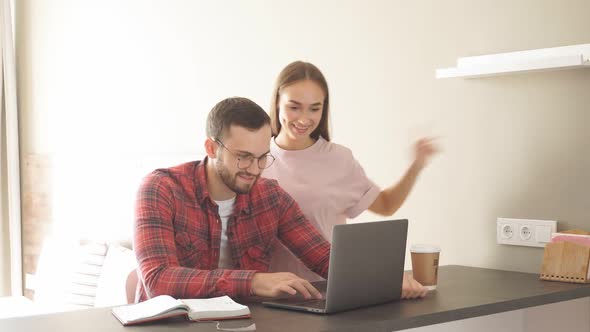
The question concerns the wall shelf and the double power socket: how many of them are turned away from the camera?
0

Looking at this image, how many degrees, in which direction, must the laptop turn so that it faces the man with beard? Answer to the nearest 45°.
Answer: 0° — it already faces them

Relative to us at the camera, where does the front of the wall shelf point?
facing the viewer and to the left of the viewer

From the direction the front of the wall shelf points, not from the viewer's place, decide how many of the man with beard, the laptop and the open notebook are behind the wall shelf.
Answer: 0

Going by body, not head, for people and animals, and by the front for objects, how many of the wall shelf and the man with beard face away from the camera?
0

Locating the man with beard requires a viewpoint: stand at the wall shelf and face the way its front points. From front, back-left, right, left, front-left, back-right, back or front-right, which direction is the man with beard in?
front

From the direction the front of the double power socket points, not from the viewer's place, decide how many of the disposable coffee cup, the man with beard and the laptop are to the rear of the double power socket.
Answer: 0

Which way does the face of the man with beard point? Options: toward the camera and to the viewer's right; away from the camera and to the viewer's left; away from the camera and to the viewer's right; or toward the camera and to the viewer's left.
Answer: toward the camera and to the viewer's right

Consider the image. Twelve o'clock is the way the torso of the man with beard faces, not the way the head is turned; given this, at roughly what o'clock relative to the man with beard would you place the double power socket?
The double power socket is roughly at 10 o'clock from the man with beard.

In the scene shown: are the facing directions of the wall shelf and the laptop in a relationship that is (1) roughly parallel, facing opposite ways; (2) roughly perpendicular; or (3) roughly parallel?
roughly perpendicular

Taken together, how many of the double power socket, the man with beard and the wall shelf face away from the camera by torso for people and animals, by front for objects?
0

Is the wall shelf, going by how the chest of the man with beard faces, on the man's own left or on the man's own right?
on the man's own left
